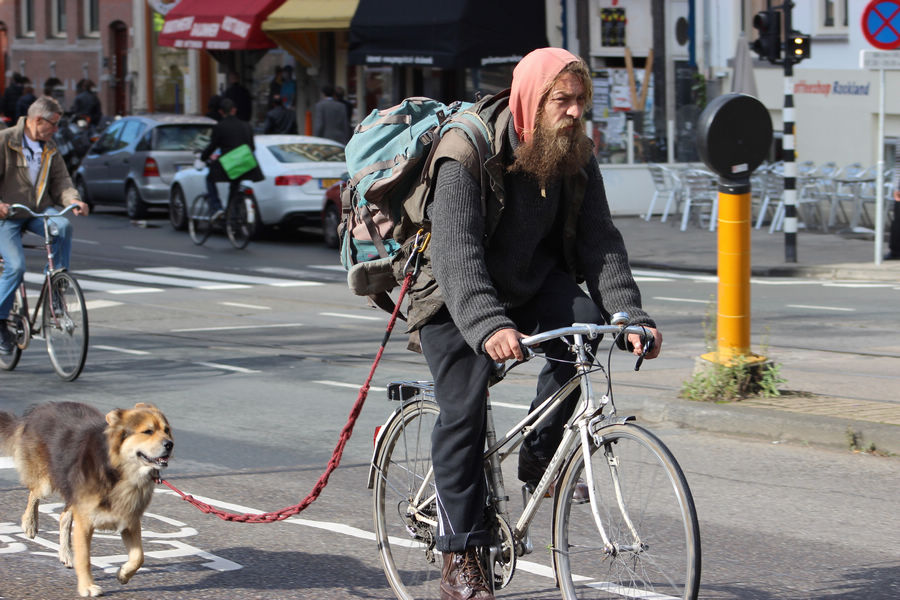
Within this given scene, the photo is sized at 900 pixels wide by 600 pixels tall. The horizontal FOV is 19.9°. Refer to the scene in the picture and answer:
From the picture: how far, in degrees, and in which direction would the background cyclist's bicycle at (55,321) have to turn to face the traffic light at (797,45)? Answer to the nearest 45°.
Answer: approximately 90° to its left

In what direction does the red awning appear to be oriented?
toward the camera

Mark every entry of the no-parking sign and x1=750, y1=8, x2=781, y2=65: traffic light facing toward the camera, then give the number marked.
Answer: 1

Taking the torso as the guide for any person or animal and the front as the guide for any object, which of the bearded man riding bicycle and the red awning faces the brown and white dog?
the red awning

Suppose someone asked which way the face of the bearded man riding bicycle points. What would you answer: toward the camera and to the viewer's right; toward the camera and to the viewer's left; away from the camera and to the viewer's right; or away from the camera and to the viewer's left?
toward the camera and to the viewer's right

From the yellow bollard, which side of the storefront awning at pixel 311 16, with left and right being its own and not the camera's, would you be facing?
front

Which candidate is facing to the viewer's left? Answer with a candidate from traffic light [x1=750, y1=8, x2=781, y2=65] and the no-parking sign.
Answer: the traffic light

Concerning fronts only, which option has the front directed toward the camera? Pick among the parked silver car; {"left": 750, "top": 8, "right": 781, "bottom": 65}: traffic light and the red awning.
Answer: the red awning

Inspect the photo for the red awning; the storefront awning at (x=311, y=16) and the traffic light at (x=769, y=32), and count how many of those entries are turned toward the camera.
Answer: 2

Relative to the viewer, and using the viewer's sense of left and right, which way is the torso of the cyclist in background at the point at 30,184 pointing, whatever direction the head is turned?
facing the viewer and to the right of the viewer

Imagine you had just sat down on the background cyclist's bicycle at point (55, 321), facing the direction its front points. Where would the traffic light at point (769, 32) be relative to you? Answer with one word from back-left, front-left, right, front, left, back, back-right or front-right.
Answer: left

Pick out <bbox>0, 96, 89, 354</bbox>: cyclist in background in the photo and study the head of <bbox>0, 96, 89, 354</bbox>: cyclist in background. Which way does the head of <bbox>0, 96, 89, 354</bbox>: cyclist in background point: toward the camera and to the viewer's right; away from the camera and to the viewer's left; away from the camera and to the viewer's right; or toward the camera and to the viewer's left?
toward the camera and to the viewer's right

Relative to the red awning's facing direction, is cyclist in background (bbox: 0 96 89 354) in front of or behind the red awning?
in front

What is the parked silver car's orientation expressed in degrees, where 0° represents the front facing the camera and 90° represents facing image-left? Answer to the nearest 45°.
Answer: approximately 135°

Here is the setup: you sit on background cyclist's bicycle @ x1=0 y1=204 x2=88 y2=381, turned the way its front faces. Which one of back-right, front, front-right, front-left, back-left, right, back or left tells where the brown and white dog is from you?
front-right
